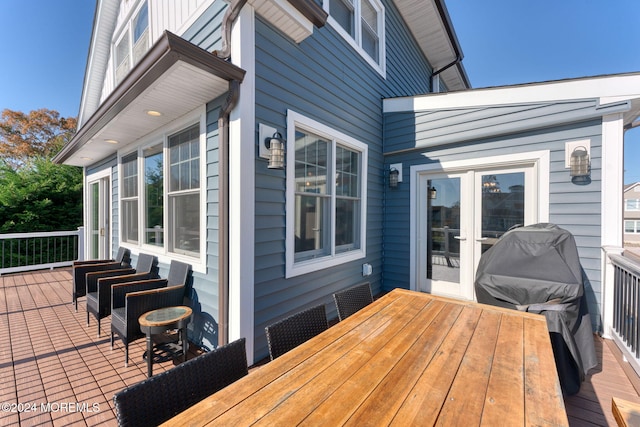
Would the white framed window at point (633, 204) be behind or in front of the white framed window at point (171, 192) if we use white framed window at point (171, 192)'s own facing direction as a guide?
behind

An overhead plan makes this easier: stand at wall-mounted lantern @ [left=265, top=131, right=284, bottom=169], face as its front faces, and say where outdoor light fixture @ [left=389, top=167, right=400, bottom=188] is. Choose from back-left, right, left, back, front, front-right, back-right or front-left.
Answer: left

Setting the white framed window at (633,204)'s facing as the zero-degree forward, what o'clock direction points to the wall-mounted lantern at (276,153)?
The wall-mounted lantern is roughly at 12 o'clock from the white framed window.

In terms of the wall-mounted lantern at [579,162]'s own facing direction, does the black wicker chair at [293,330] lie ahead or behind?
ahead

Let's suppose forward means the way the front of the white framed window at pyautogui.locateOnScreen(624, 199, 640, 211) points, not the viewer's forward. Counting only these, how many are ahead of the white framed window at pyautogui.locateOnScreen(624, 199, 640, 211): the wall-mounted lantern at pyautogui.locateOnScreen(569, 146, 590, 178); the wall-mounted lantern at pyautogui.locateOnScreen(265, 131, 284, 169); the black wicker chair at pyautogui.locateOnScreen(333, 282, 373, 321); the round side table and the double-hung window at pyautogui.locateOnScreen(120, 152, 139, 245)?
5

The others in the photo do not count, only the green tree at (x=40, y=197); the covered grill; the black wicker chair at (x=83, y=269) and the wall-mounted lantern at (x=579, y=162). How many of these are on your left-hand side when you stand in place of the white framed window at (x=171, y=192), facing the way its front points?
2

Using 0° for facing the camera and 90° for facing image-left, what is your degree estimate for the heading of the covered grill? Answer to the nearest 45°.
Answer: approximately 0°

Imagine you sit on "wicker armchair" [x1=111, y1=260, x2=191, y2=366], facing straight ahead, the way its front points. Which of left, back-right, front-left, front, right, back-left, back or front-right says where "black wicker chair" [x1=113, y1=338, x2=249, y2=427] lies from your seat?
front-left

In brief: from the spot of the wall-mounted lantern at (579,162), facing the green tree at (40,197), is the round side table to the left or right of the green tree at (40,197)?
left
